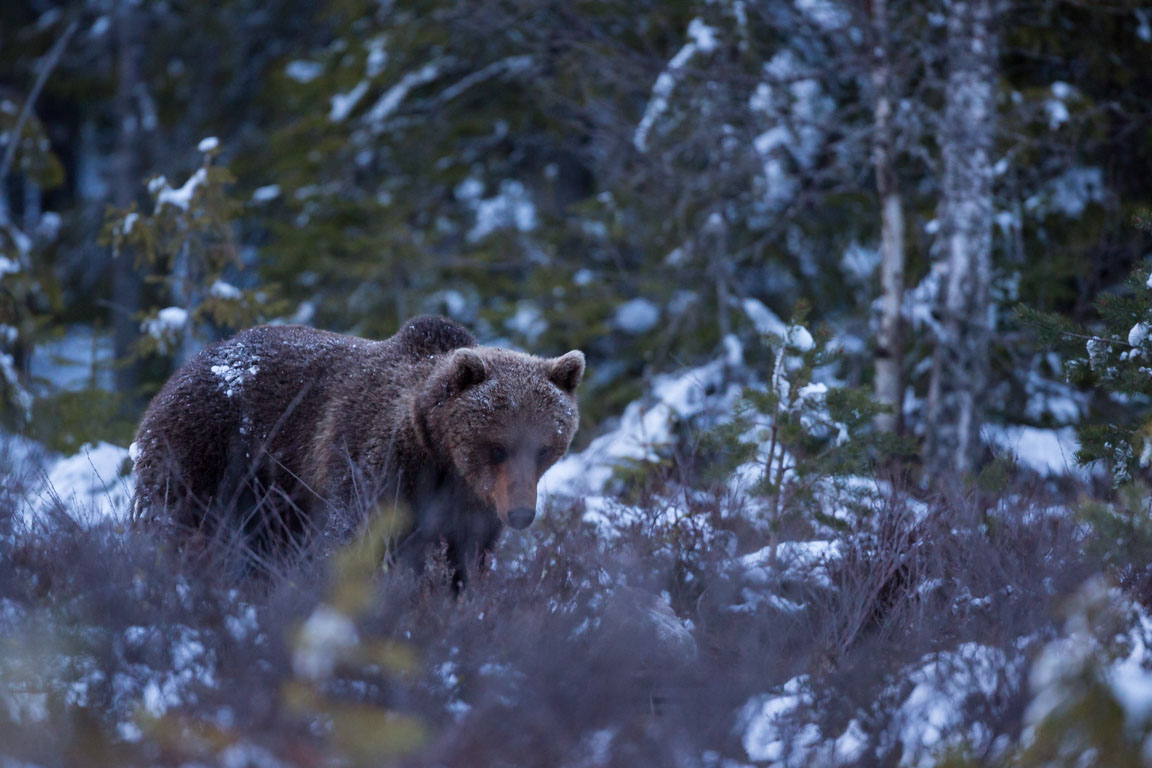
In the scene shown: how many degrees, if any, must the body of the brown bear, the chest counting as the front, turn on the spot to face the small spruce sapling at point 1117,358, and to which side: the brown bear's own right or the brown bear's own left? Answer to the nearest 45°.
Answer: approximately 45° to the brown bear's own left

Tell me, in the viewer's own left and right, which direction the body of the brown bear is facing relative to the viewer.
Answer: facing the viewer and to the right of the viewer

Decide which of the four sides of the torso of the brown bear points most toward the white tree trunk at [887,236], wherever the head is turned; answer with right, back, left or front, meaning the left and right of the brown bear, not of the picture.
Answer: left

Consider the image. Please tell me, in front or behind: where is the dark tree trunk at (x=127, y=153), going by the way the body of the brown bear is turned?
behind

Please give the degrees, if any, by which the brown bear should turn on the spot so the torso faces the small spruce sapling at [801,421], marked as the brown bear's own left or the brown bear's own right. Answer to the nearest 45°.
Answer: approximately 45° to the brown bear's own left

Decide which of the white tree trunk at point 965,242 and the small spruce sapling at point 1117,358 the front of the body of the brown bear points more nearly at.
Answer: the small spruce sapling
